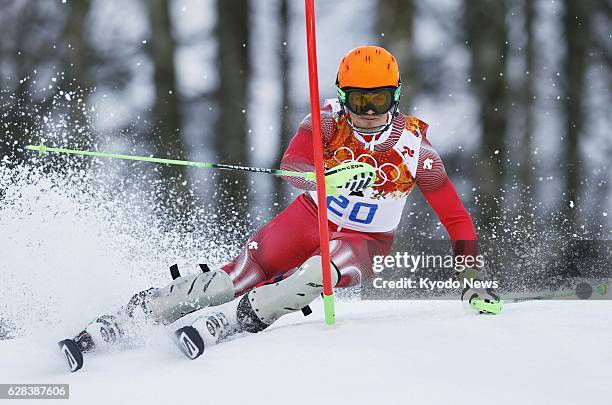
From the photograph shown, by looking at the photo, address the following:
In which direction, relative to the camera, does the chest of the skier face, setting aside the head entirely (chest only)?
toward the camera

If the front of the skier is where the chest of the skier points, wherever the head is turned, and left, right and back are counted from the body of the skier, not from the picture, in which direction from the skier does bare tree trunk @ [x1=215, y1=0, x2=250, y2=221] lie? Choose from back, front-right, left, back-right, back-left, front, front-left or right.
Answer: back

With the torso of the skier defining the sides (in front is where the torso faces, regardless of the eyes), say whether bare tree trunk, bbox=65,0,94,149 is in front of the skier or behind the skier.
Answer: behind

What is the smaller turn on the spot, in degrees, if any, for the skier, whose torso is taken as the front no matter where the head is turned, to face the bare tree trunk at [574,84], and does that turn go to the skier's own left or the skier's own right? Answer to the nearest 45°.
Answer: approximately 135° to the skier's own left

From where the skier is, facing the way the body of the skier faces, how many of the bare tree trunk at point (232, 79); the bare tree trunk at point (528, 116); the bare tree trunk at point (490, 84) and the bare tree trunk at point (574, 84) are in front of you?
0

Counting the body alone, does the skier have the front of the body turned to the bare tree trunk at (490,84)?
no

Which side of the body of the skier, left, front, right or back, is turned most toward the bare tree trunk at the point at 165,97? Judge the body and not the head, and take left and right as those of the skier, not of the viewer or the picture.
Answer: back

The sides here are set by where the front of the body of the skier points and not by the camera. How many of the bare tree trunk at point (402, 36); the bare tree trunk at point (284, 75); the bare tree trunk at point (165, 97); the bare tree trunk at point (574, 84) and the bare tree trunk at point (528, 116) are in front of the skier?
0

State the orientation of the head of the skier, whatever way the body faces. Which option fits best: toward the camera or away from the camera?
toward the camera

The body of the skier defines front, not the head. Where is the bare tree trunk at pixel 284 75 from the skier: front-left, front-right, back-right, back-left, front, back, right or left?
back

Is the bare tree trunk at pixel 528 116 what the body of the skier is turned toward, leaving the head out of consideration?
no

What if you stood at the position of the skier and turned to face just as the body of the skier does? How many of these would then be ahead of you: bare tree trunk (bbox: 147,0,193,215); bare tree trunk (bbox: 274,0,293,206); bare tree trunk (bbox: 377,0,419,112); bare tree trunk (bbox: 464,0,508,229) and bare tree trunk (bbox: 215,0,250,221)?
0
